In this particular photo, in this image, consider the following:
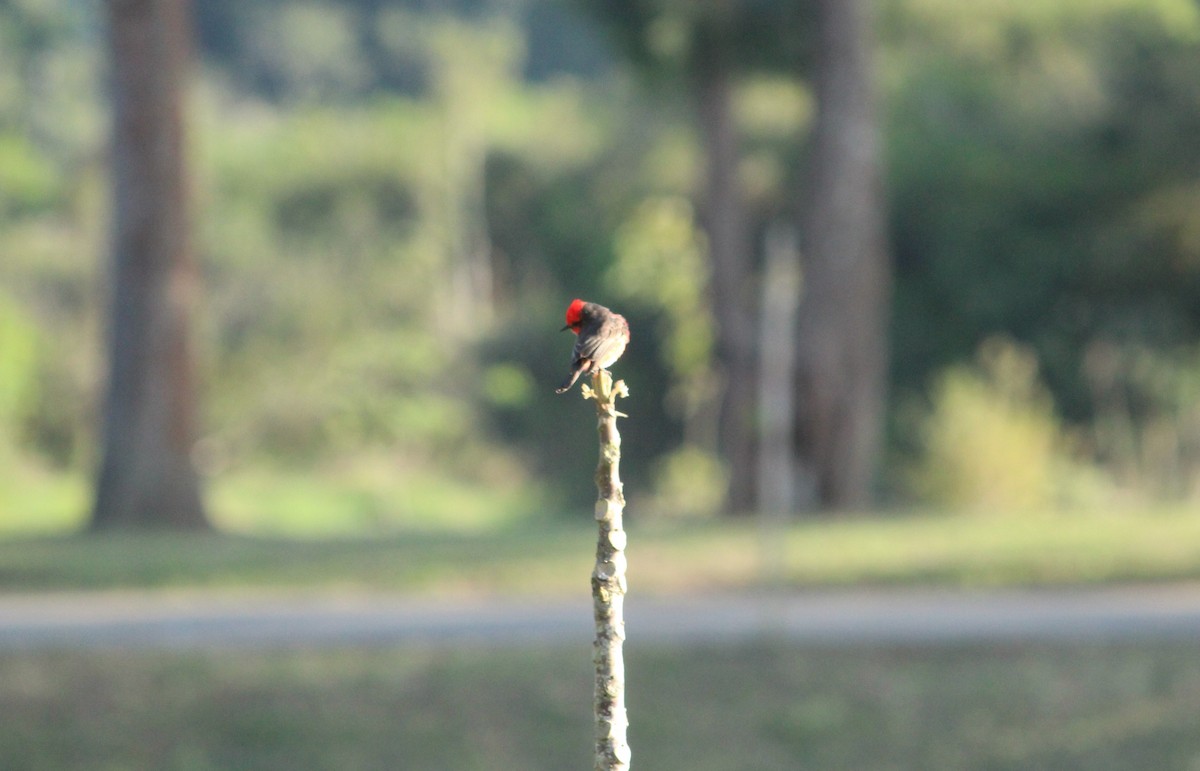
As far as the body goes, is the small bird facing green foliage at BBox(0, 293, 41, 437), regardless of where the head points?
no

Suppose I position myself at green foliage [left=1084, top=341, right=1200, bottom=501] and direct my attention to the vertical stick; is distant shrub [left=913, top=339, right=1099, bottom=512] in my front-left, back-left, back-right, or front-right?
front-right

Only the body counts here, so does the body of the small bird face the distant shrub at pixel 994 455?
no

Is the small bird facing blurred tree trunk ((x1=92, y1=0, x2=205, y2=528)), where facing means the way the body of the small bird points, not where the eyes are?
no
